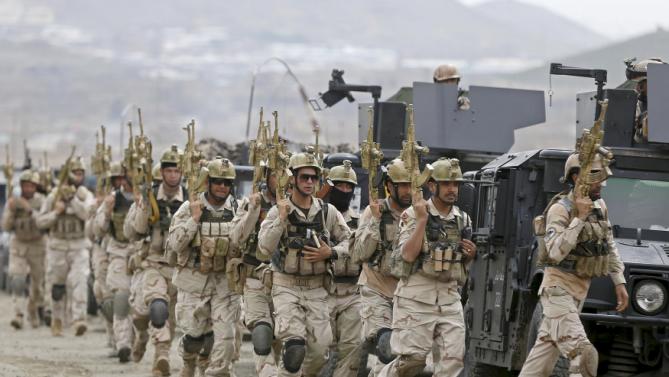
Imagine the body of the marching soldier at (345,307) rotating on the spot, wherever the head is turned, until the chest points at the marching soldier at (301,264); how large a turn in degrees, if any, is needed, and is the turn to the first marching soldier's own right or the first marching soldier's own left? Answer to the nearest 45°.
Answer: approximately 45° to the first marching soldier's own right

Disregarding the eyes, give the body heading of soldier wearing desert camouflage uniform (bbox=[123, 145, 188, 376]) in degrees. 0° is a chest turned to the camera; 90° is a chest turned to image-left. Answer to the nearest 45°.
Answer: approximately 0°

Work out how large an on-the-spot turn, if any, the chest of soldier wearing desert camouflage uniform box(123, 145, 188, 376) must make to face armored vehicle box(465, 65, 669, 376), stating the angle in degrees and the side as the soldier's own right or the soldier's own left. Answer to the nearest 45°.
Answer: approximately 45° to the soldier's own left
